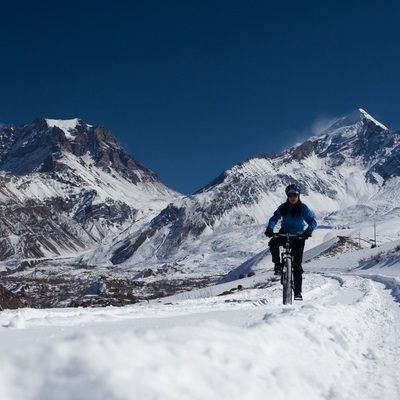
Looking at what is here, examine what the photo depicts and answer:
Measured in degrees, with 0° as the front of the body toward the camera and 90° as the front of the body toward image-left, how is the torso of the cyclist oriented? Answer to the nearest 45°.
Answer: approximately 0°
